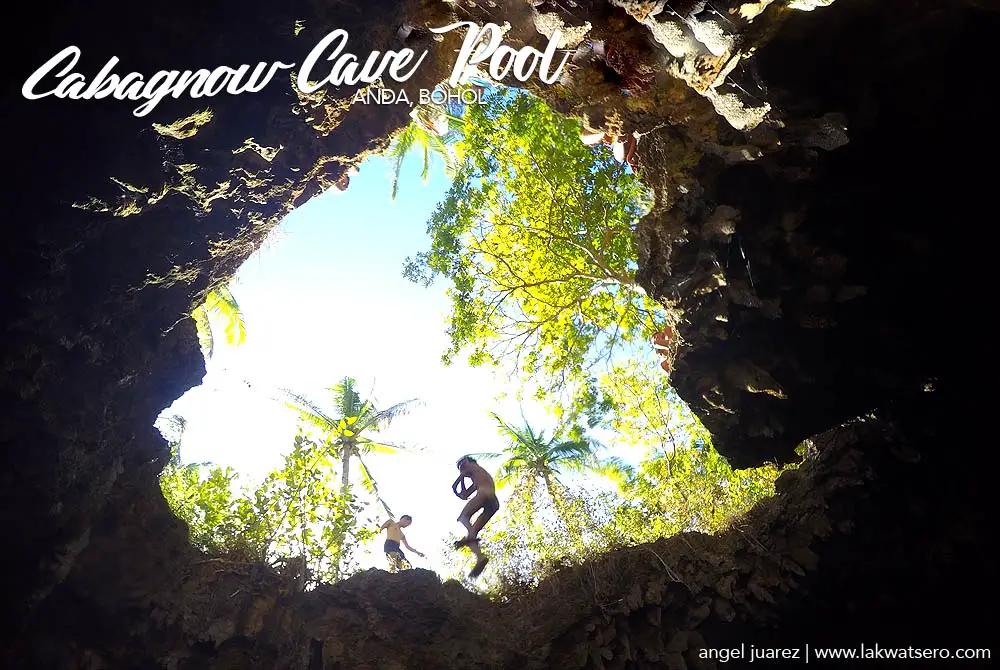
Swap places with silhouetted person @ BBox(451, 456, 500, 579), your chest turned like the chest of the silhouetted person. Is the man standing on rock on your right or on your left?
on your right

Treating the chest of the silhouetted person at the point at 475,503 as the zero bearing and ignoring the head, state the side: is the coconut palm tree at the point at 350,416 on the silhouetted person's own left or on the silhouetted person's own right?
on the silhouetted person's own right
